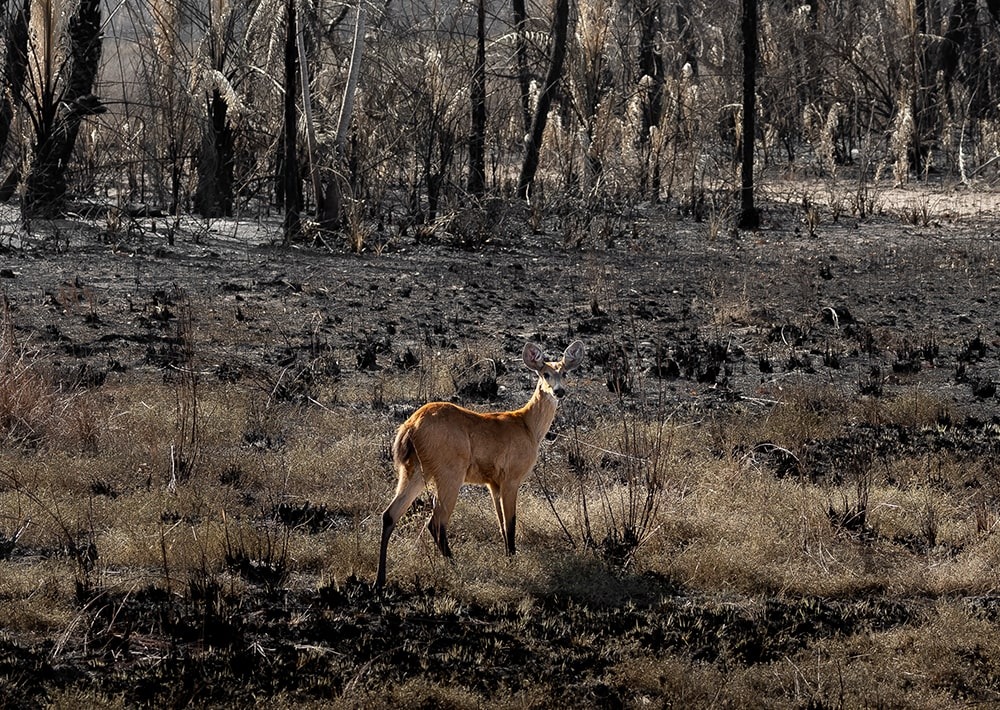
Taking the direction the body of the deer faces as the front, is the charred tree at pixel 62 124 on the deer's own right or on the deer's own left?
on the deer's own left

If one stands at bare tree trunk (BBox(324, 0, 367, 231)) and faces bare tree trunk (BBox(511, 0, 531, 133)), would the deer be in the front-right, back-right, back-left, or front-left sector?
back-right

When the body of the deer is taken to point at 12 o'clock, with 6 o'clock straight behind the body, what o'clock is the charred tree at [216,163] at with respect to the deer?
The charred tree is roughly at 10 o'clock from the deer.

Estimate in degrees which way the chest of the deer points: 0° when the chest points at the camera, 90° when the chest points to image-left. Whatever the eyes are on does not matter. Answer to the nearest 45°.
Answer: approximately 225°

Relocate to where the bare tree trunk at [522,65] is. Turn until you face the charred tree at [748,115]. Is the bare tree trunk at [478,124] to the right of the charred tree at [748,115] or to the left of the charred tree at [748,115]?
right

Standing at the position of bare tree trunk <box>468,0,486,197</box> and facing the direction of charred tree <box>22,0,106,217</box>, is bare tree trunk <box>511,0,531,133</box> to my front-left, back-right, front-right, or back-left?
back-right

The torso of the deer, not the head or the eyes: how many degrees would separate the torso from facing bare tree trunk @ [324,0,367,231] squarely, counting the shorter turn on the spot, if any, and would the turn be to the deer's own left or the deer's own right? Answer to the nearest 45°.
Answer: approximately 45° to the deer's own left

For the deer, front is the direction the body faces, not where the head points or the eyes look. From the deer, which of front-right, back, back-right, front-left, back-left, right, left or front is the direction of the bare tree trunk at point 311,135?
front-left

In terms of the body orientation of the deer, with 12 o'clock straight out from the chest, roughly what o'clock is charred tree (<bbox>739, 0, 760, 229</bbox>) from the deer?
The charred tree is roughly at 11 o'clock from the deer.

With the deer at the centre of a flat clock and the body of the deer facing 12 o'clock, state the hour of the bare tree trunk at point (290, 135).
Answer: The bare tree trunk is roughly at 10 o'clock from the deer.
